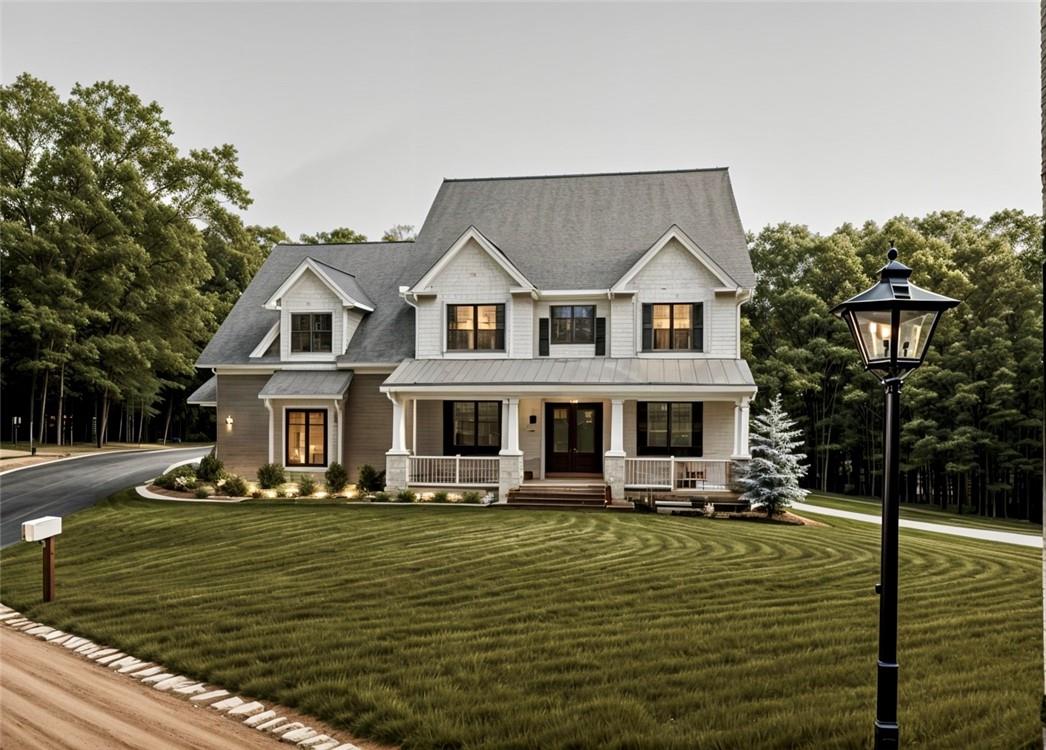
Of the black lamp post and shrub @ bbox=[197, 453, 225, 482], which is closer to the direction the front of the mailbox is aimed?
the black lamp post

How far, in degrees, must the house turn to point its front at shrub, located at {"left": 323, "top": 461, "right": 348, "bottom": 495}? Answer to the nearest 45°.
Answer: approximately 90° to its right

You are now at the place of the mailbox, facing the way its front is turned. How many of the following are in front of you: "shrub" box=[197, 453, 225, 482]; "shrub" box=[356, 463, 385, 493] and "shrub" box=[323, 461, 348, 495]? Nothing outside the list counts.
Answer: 0

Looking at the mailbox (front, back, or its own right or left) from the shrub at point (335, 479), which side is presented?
right

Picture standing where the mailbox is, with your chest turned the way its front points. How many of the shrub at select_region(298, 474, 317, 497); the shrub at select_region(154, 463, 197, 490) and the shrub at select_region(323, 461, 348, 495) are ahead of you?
0

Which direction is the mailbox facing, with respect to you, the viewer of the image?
facing the viewer and to the left of the viewer

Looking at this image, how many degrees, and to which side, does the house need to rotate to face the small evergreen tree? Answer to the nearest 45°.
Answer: approximately 45° to its left

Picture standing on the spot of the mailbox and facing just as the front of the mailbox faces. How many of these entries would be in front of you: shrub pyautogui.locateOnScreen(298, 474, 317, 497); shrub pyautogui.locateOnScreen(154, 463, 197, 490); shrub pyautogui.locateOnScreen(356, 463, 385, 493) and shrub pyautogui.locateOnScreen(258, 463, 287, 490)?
0

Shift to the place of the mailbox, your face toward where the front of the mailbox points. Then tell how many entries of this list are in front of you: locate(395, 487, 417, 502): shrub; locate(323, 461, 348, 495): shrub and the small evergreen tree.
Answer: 0

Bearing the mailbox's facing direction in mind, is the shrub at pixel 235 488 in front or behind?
behind

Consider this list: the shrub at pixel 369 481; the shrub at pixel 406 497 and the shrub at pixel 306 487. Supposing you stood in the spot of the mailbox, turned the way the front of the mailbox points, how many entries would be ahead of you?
0

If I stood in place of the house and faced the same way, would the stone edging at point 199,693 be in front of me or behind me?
in front

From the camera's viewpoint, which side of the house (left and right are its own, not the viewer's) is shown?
front

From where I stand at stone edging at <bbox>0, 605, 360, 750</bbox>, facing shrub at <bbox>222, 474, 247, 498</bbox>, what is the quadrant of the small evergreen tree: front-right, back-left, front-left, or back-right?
front-right

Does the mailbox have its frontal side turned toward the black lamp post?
no

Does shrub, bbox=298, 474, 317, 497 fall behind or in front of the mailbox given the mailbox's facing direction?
behind

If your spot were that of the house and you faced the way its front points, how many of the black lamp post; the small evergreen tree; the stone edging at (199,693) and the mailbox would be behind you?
0

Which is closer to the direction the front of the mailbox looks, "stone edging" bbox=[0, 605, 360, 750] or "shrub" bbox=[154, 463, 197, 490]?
the stone edging

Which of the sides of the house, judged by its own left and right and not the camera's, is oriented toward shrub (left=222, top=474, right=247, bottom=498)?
right

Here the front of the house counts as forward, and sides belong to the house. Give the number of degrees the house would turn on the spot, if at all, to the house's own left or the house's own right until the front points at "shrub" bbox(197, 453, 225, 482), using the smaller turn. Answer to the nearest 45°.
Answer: approximately 90° to the house's own right
